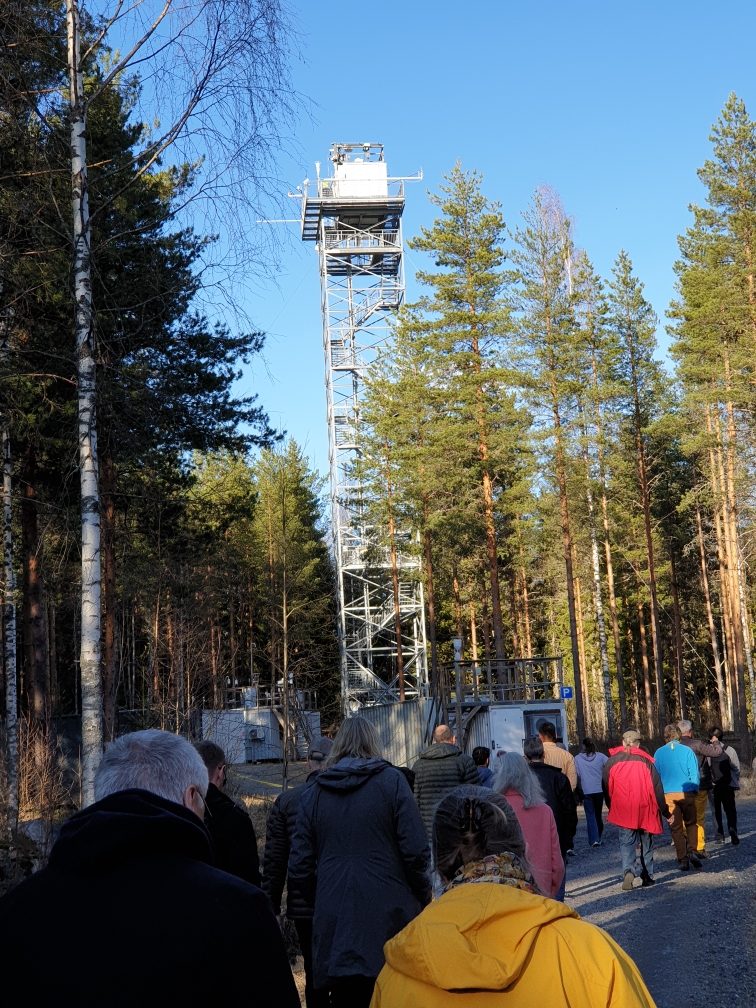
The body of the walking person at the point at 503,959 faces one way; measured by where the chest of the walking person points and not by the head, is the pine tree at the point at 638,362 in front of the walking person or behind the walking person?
in front

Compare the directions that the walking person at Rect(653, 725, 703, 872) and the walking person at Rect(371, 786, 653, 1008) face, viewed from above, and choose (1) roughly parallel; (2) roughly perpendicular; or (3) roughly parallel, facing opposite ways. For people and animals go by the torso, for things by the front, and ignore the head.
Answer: roughly parallel

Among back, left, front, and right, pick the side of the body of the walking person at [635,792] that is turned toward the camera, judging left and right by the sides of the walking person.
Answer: back

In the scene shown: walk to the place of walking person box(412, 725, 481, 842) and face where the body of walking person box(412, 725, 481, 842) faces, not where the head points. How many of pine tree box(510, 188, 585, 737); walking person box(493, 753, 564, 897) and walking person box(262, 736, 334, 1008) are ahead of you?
1

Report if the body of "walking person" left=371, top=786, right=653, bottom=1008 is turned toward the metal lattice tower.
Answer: yes

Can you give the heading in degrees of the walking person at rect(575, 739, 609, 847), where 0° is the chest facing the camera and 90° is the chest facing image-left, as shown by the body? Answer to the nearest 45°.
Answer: approximately 180°

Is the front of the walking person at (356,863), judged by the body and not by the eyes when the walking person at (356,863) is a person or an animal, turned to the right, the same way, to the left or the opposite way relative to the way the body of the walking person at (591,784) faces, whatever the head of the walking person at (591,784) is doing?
the same way

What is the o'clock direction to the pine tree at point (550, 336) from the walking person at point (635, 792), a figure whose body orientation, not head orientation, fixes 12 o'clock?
The pine tree is roughly at 12 o'clock from the walking person.

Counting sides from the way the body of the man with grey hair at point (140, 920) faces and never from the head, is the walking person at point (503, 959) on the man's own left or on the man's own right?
on the man's own right

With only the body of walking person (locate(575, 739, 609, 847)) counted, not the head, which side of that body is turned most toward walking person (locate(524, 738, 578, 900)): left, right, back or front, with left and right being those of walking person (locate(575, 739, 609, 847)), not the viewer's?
back

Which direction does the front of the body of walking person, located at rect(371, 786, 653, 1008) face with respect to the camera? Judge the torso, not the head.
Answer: away from the camera

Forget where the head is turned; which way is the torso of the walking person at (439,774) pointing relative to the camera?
away from the camera

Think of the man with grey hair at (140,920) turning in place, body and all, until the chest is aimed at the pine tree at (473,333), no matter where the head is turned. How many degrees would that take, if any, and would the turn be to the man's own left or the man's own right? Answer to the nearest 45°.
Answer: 0° — they already face it

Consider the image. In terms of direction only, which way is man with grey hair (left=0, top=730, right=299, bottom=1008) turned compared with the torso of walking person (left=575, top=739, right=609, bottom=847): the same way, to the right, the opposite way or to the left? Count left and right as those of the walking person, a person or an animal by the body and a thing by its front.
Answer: the same way

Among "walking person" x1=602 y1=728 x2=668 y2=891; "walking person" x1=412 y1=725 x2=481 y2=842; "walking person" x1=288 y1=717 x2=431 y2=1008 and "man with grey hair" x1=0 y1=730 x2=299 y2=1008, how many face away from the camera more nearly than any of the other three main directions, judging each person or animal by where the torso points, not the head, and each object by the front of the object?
4

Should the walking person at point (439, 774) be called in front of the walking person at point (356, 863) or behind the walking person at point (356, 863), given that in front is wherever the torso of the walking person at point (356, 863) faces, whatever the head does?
in front

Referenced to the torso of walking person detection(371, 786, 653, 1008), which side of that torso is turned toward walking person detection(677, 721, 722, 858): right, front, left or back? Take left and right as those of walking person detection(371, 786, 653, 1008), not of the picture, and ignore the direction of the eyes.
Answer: front

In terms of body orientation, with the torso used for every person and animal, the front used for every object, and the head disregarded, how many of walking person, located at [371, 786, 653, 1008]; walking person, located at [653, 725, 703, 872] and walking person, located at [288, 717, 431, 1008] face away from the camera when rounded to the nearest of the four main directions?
3

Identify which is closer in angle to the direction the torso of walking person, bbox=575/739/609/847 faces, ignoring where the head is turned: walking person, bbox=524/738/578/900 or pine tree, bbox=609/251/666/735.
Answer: the pine tree

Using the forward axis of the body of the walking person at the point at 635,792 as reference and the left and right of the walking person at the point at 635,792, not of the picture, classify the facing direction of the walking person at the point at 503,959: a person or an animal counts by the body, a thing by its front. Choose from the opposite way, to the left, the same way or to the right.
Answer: the same way

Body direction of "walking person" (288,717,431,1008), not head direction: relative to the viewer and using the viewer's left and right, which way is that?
facing away from the viewer

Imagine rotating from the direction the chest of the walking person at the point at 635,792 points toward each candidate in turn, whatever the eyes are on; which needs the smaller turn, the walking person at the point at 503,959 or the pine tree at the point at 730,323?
the pine tree

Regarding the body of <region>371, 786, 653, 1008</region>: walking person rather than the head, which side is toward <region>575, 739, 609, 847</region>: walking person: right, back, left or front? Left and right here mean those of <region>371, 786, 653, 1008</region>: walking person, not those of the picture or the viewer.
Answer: front
